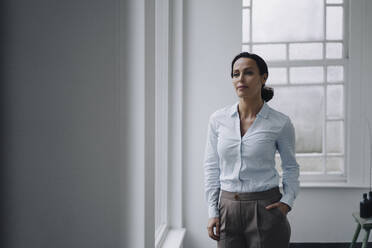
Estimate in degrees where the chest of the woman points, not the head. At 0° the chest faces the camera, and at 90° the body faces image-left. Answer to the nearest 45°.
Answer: approximately 45°

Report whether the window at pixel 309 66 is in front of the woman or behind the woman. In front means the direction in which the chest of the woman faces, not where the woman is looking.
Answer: behind
